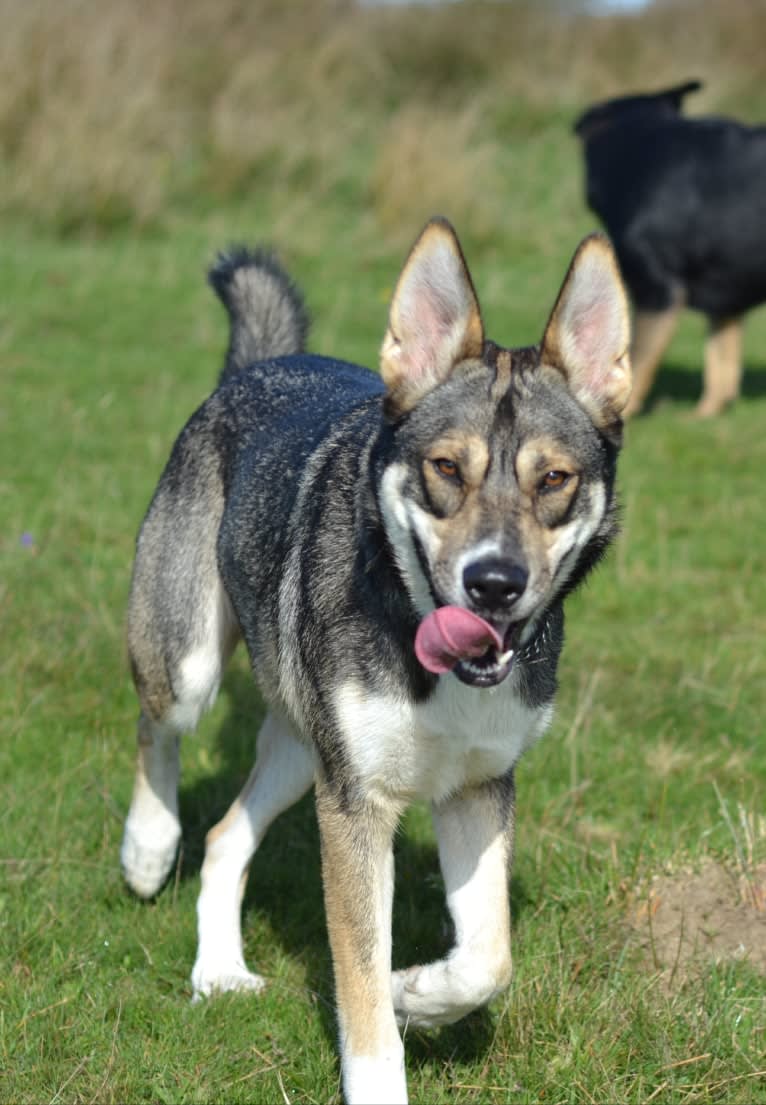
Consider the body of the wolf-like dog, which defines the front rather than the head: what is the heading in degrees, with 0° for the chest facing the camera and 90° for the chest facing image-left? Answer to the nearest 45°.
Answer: approximately 315°

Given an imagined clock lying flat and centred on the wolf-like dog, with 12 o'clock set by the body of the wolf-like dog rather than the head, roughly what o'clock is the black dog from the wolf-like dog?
The black dog is roughly at 8 o'clock from the wolf-like dog.
